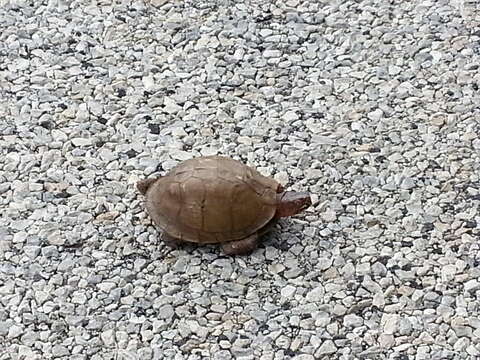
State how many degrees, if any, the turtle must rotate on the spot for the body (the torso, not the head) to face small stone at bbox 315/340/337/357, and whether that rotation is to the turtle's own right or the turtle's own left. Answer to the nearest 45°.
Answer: approximately 45° to the turtle's own right

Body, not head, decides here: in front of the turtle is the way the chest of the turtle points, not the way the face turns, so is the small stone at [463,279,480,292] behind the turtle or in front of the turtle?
in front

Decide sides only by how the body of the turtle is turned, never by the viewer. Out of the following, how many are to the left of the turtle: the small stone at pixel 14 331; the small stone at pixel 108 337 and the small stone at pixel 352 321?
0

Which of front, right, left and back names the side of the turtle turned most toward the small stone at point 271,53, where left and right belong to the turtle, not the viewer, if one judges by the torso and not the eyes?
left

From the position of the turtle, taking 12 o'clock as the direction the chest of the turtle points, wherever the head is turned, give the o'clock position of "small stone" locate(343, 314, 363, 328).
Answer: The small stone is roughly at 1 o'clock from the turtle.

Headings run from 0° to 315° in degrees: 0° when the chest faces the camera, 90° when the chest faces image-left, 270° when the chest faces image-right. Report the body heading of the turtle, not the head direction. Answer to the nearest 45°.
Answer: approximately 270°

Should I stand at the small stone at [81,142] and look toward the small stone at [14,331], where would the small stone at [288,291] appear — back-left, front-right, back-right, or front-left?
front-left

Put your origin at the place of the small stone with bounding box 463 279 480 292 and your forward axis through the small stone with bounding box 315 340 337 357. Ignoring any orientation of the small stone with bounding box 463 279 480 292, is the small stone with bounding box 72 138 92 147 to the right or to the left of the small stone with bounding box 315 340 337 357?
right

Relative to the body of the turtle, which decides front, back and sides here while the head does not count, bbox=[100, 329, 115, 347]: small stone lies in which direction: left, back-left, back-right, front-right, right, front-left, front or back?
back-right

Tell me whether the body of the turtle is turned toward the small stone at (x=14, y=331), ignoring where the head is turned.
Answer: no
